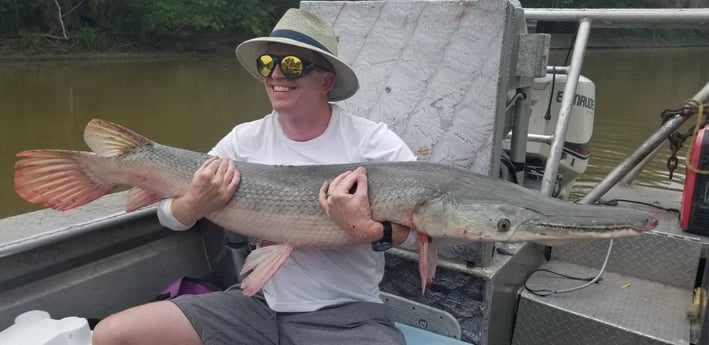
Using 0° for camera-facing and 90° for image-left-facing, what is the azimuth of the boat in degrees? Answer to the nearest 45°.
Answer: approximately 45°
